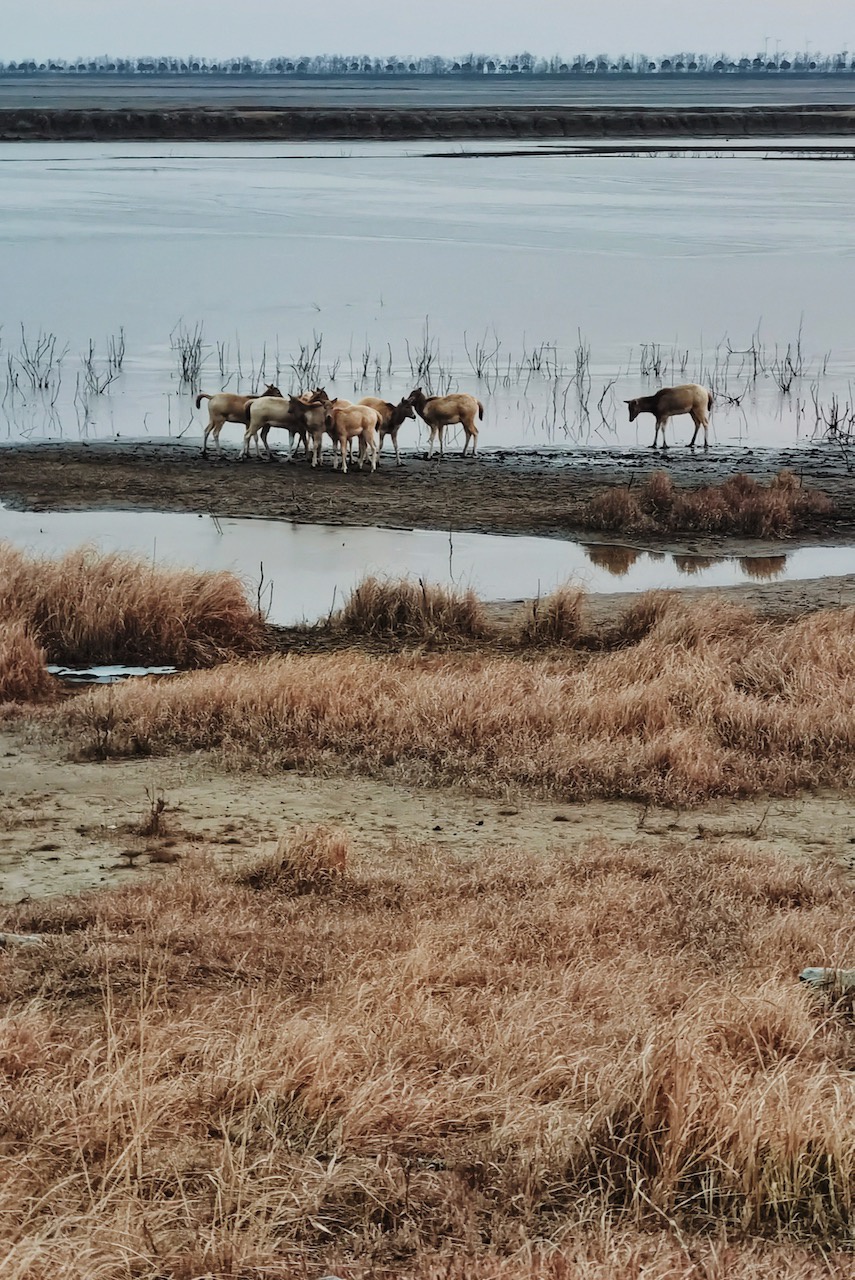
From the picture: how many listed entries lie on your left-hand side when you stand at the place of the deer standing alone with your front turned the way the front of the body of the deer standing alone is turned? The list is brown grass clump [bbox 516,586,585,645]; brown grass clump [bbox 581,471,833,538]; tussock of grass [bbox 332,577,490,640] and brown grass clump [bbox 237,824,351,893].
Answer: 4

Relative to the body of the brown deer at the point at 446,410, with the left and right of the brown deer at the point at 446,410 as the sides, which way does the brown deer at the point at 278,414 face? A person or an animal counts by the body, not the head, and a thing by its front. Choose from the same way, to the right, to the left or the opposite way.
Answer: the opposite way

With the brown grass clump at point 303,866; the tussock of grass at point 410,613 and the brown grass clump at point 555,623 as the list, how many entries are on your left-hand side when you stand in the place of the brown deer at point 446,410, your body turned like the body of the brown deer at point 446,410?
3

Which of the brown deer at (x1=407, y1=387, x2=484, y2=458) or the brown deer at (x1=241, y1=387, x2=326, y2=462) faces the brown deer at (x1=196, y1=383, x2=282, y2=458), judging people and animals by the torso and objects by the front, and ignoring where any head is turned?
the brown deer at (x1=407, y1=387, x2=484, y2=458)

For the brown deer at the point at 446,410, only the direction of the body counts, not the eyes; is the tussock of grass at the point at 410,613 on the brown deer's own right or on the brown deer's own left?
on the brown deer's own left

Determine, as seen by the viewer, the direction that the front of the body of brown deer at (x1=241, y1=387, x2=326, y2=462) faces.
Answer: to the viewer's right

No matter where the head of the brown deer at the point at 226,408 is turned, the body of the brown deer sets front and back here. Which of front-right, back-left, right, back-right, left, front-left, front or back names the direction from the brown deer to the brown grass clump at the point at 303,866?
right

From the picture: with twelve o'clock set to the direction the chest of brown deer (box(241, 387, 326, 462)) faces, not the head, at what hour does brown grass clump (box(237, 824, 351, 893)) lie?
The brown grass clump is roughly at 3 o'clock from the brown deer.

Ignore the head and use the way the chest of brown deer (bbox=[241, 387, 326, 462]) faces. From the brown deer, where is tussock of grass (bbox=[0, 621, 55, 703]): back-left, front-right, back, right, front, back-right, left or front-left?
right

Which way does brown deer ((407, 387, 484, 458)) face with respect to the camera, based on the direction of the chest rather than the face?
to the viewer's left

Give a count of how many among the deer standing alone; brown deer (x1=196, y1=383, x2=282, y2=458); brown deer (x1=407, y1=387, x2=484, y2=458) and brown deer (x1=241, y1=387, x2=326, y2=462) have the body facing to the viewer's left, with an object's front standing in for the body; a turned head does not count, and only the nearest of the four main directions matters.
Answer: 2

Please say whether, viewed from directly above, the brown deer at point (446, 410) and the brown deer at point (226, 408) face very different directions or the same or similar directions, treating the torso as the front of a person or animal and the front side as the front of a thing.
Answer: very different directions

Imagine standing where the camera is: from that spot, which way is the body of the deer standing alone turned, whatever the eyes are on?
to the viewer's left

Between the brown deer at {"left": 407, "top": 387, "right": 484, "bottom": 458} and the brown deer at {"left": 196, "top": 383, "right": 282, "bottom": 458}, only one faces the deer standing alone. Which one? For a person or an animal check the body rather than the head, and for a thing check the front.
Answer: the brown deer at {"left": 196, "top": 383, "right": 282, "bottom": 458}

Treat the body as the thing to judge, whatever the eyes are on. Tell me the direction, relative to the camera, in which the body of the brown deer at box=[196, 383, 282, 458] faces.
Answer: to the viewer's right
